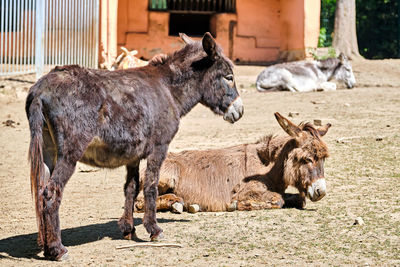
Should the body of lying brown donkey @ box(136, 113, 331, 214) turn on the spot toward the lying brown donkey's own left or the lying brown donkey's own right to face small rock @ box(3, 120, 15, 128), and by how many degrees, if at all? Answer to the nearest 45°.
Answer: approximately 135° to the lying brown donkey's own left

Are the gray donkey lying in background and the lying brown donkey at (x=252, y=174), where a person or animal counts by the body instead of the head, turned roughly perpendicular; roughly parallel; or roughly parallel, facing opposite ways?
roughly parallel

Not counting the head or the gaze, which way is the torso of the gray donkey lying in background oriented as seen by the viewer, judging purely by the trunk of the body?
to the viewer's right

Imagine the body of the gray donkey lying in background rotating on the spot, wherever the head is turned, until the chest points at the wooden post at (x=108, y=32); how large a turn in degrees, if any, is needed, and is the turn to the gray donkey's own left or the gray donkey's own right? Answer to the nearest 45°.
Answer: approximately 180°

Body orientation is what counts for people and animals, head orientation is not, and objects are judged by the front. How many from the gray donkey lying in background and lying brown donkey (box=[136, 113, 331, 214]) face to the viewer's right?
2

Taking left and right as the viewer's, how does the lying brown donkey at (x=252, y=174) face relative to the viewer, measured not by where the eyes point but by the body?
facing to the right of the viewer

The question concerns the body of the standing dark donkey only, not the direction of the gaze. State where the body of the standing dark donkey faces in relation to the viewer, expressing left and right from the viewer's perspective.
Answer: facing away from the viewer and to the right of the viewer

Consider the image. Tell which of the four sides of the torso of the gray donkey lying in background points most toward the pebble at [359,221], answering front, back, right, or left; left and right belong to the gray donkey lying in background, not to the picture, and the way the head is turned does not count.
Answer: right

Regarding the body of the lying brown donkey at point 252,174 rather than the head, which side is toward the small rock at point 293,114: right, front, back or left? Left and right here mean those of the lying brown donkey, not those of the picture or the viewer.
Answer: left
